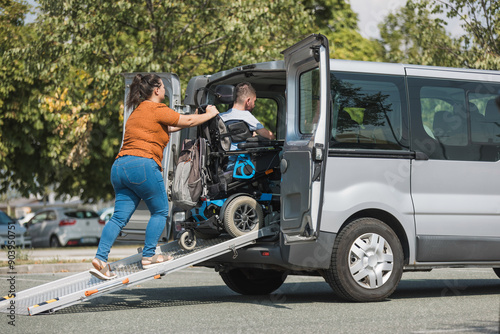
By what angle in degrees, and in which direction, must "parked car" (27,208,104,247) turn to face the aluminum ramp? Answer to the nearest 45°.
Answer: approximately 135° to its left

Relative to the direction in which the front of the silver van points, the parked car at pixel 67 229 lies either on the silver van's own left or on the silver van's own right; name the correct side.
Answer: on the silver van's own left

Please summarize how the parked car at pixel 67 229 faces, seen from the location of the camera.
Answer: facing away from the viewer and to the left of the viewer

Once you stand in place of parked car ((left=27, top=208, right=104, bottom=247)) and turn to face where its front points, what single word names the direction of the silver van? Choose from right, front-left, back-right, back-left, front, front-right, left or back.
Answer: back-left

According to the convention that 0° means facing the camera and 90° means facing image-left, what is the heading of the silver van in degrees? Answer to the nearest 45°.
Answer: approximately 225°

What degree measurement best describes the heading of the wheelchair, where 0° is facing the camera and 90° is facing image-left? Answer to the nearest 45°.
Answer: approximately 225°

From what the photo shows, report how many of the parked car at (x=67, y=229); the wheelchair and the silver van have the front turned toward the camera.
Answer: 0

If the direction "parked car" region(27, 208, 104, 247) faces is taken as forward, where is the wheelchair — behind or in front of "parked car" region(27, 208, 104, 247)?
behind

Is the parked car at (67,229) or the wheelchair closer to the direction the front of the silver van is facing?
the parked car

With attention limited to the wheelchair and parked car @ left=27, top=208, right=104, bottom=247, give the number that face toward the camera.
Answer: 0

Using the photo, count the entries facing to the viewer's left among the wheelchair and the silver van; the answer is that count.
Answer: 0
